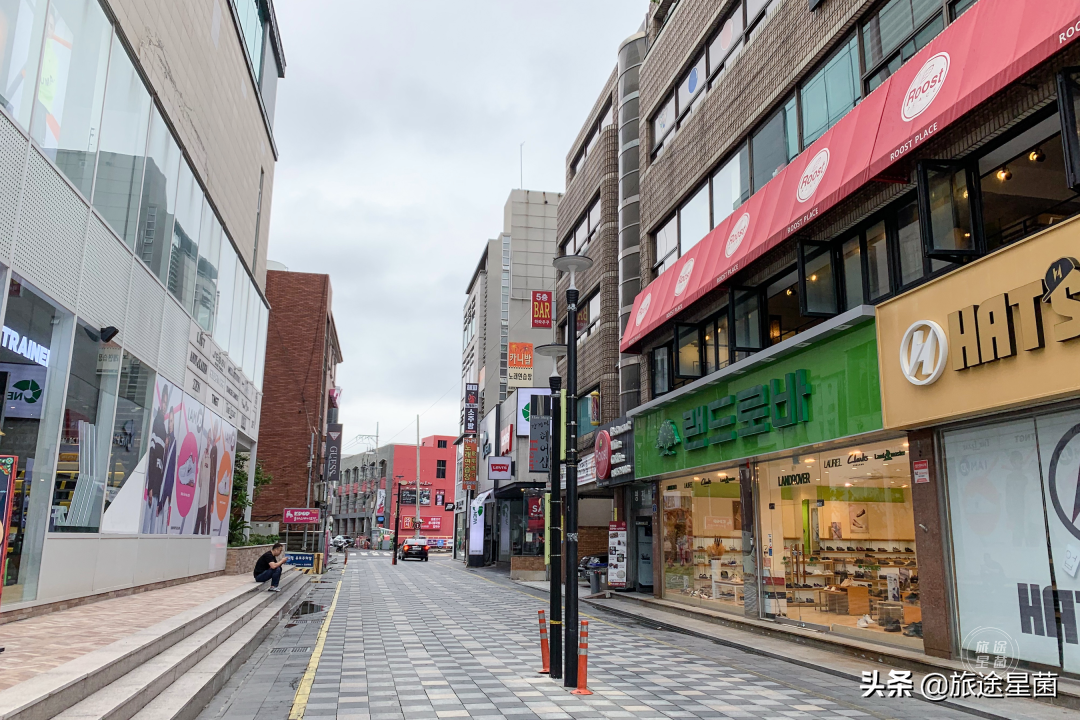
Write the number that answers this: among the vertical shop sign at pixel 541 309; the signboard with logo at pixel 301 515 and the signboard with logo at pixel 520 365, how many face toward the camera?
3

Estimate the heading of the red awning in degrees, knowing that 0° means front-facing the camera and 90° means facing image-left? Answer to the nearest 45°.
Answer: approximately 45°

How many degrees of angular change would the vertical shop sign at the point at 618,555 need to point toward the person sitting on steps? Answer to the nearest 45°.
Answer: approximately 45° to its right

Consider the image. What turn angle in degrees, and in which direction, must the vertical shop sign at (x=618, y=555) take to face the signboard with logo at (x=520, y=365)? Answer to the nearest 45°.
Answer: approximately 180°

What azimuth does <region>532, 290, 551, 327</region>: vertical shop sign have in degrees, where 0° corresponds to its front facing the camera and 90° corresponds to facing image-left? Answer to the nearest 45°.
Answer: approximately 0°

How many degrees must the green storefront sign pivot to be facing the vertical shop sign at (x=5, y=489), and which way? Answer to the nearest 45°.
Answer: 0° — it already faces it

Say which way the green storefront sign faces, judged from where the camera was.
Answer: facing the viewer and to the left of the viewer

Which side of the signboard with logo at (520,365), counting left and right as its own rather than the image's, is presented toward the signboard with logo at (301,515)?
right

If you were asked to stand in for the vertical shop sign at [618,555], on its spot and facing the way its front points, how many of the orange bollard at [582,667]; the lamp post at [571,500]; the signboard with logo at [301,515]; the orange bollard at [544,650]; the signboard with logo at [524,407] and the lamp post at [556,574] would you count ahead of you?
4

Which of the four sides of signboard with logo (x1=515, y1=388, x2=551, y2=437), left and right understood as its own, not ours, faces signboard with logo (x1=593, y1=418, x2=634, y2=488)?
front

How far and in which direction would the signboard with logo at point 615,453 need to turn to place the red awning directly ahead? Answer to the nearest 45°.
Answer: approximately 45° to its left

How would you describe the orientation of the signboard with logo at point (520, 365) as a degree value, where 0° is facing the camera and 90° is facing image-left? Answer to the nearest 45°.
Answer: approximately 0°
